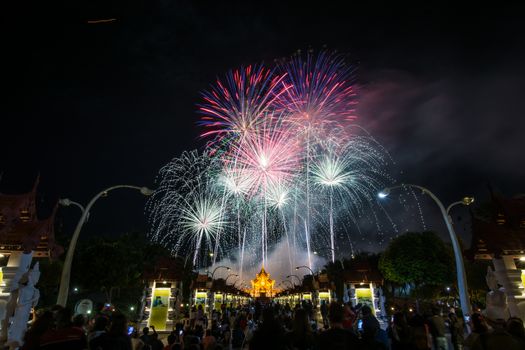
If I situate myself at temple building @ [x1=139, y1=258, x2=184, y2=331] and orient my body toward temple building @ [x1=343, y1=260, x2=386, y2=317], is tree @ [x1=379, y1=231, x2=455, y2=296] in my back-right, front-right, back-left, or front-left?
front-left

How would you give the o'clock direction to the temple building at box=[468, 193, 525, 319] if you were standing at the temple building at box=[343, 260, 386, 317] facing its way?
the temple building at box=[468, 193, 525, 319] is roughly at 11 o'clock from the temple building at box=[343, 260, 386, 317].

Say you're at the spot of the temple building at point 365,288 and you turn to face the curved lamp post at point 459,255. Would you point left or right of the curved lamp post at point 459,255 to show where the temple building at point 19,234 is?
right

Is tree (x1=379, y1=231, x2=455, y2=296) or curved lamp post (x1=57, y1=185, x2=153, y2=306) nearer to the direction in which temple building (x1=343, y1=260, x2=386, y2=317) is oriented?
the curved lamp post

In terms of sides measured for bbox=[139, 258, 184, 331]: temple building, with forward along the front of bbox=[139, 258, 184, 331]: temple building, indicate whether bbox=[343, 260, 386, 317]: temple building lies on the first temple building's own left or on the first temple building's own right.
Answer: on the first temple building's own left

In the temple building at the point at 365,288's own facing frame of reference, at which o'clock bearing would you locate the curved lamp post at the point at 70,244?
The curved lamp post is roughly at 1 o'clock from the temple building.

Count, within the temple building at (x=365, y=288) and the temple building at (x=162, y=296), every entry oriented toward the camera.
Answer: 2

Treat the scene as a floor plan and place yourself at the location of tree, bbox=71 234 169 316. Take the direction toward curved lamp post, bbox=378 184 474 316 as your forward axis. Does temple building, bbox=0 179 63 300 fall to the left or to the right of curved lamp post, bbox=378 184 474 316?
right

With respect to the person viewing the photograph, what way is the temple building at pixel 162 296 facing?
facing the viewer

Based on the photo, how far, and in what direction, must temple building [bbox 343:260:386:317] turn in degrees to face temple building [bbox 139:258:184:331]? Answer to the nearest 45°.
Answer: approximately 45° to its right

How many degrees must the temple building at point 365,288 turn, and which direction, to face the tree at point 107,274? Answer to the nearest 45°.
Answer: approximately 90° to its right

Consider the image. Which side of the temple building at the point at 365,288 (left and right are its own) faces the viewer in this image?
front

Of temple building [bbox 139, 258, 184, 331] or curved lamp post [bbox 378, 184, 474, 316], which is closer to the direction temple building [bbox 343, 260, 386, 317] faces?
the curved lamp post

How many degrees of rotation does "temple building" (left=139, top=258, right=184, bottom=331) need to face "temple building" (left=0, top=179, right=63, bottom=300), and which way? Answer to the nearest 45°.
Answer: approximately 45° to its right

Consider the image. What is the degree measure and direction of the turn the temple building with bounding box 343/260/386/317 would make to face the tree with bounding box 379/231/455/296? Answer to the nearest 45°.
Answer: approximately 135° to its left
